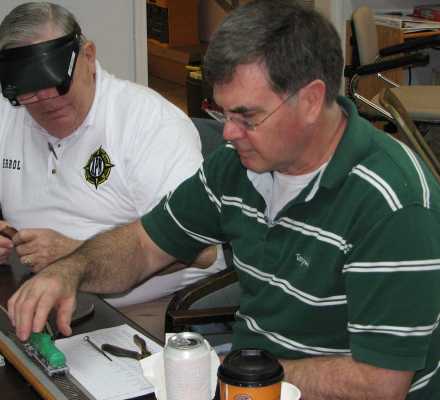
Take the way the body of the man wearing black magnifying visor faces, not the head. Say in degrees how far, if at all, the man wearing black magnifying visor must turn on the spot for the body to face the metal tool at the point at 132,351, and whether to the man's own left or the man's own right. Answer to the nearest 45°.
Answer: approximately 45° to the man's own left

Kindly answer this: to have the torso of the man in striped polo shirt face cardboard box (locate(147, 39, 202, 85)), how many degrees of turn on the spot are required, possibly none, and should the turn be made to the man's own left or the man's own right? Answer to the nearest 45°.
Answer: approximately 135° to the man's own right

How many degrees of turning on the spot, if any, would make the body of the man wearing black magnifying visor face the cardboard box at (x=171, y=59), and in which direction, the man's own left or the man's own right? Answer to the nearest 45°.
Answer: approximately 135° to the man's own right

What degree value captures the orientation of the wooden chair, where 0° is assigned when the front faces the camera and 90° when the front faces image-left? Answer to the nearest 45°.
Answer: approximately 45°

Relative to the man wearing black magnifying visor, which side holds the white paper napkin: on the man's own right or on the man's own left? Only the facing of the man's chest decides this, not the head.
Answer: on the man's own left

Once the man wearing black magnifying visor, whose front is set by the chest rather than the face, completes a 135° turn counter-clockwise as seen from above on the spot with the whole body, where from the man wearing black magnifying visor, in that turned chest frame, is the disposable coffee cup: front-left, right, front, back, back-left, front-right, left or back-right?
right

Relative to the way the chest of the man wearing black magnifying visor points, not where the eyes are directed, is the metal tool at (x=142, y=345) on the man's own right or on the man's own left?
on the man's own left

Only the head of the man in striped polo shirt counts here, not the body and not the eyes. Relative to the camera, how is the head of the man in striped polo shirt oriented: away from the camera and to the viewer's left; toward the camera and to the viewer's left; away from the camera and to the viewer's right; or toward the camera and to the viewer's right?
toward the camera and to the viewer's left

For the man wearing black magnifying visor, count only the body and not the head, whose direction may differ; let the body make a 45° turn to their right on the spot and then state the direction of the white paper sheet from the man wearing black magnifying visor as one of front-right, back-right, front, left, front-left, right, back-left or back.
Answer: left
